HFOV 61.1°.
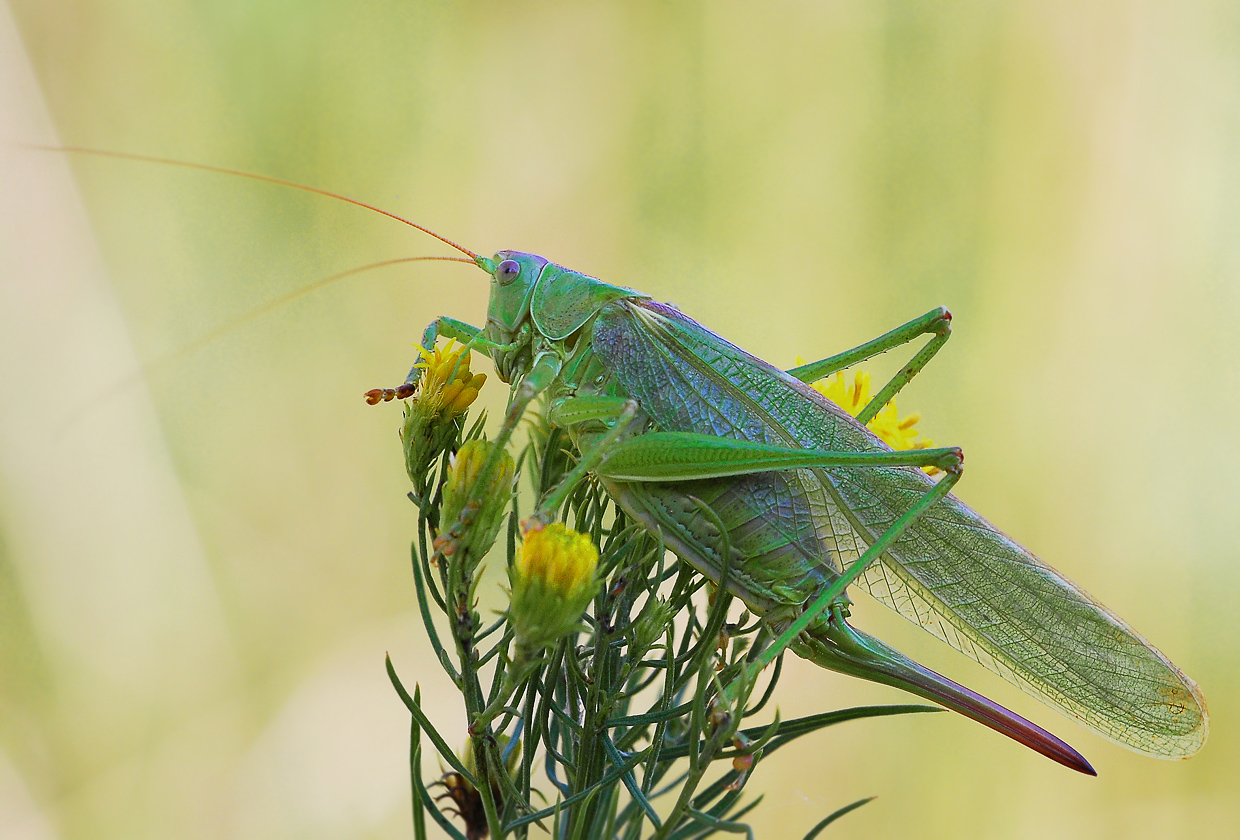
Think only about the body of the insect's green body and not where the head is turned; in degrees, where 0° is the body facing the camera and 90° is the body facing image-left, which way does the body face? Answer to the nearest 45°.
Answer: approximately 90°
